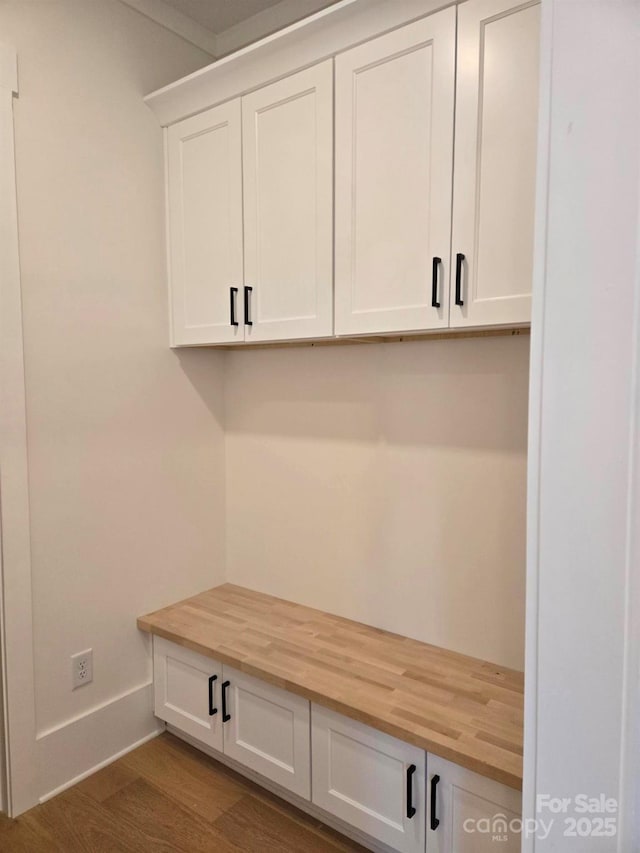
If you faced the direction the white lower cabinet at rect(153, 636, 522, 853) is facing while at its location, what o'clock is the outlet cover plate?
The outlet cover plate is roughly at 2 o'clock from the white lower cabinet.

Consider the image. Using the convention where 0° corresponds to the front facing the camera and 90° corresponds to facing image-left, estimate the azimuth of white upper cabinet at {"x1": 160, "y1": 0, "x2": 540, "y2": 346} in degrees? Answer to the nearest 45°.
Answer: approximately 45°

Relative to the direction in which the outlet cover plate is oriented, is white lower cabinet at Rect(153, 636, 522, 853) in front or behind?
in front

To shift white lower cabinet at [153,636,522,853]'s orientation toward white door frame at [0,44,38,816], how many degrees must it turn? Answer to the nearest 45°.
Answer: approximately 45° to its right

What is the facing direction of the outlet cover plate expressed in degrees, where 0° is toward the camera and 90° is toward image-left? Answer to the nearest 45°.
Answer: approximately 315°

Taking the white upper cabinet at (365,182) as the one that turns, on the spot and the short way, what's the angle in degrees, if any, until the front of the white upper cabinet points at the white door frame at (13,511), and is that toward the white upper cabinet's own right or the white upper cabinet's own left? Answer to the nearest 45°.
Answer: approximately 45° to the white upper cabinet's own right

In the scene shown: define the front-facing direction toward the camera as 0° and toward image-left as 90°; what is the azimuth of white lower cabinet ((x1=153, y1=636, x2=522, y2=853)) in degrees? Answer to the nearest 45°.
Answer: approximately 45°
